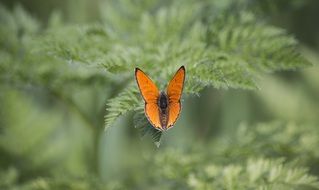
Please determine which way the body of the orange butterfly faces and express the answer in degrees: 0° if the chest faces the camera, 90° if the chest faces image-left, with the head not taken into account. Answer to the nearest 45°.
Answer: approximately 180°
